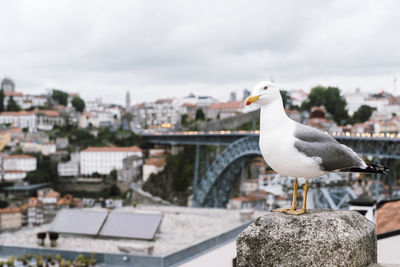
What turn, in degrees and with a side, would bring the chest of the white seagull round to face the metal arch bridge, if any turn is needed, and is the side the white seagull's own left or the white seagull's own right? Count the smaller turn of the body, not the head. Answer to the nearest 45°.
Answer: approximately 90° to the white seagull's own right

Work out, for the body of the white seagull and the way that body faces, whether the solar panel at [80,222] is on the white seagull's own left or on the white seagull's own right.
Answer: on the white seagull's own right

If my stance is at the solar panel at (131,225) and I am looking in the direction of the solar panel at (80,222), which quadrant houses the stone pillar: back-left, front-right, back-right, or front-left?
back-left

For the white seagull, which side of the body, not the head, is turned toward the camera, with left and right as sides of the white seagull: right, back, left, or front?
left

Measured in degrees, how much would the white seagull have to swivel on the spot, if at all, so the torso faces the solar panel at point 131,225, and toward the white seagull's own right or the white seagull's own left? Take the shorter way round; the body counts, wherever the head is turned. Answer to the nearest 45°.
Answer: approximately 45° to the white seagull's own right
